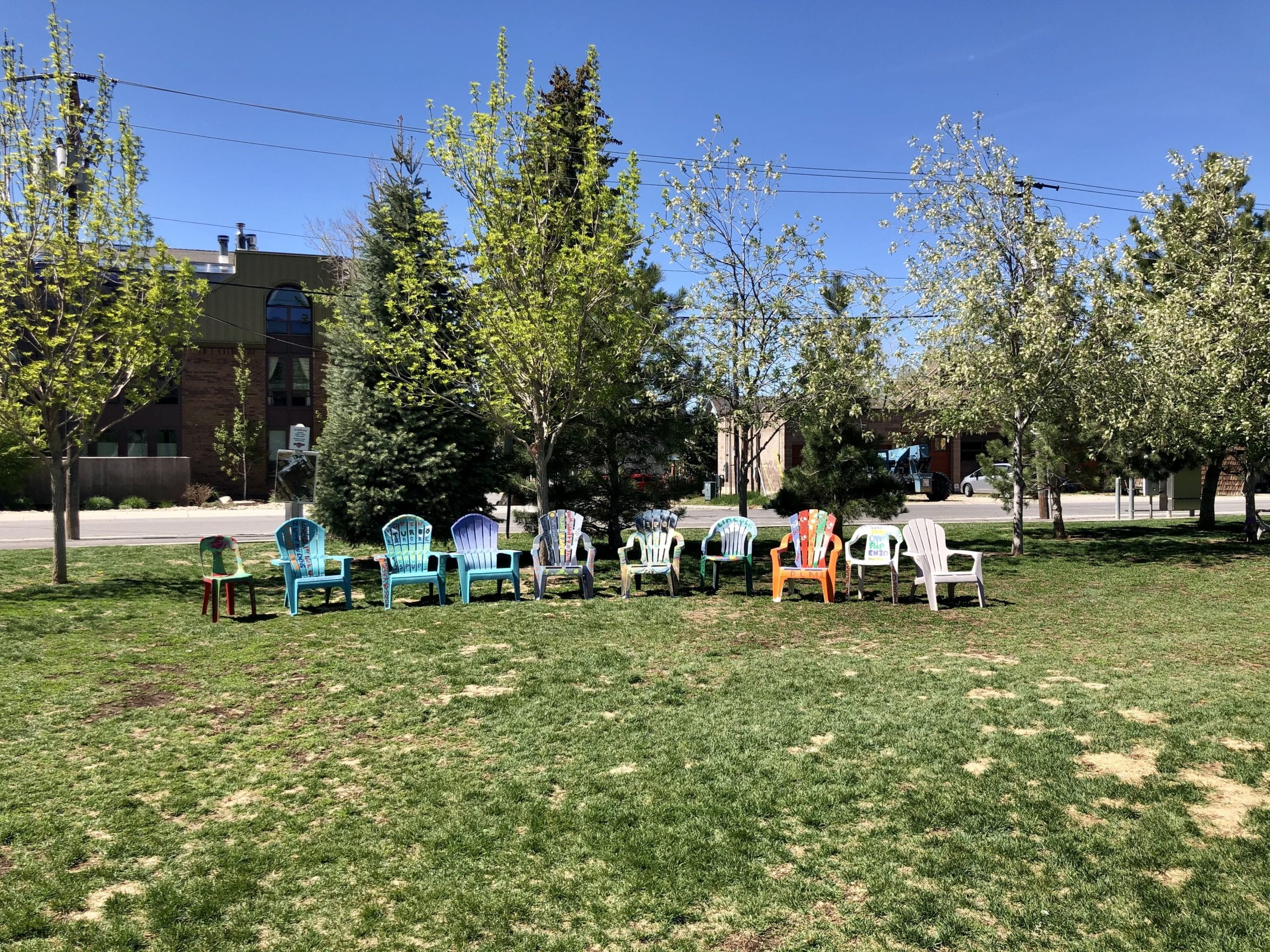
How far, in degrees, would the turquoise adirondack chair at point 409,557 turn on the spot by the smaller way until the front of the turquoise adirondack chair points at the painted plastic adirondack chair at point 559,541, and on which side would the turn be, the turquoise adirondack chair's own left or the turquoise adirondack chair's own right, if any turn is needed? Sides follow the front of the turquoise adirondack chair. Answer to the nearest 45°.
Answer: approximately 90° to the turquoise adirondack chair's own left

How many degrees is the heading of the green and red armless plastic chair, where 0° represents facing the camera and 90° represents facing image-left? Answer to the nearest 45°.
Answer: approximately 315°

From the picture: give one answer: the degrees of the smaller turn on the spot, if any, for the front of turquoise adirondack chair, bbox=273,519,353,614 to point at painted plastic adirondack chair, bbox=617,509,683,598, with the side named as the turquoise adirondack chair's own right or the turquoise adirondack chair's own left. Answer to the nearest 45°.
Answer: approximately 45° to the turquoise adirondack chair's own left

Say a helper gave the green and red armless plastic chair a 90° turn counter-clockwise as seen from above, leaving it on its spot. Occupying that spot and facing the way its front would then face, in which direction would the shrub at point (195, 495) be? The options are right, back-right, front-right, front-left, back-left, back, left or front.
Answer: front-left

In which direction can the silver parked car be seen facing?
to the viewer's left

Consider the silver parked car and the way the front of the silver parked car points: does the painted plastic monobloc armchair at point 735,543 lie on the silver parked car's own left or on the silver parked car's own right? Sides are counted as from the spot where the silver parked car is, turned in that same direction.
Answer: on the silver parked car's own left
